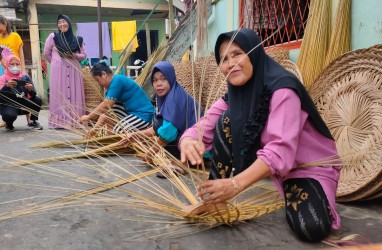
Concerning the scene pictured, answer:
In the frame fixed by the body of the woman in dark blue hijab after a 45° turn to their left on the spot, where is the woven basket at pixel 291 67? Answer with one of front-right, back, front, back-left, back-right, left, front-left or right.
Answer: left

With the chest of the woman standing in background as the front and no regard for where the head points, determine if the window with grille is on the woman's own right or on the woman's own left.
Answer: on the woman's own left

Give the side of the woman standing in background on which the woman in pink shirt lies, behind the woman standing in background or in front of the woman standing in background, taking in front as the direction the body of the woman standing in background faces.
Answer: in front

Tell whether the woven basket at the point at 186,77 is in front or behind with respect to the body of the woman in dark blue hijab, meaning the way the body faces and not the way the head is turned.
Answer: behind

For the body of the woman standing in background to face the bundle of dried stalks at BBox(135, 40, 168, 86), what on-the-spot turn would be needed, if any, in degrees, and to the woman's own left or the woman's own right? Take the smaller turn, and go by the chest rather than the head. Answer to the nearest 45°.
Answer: approximately 90° to the woman's own left

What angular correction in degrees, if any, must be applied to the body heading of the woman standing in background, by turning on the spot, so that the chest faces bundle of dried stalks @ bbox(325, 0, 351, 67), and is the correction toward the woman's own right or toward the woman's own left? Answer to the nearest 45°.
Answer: approximately 45° to the woman's own left

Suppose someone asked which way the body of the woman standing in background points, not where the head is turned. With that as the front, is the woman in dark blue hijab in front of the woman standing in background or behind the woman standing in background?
in front

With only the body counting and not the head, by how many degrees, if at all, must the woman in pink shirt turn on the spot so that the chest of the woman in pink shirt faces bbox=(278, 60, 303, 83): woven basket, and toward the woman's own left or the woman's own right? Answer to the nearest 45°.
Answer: approximately 135° to the woman's own right

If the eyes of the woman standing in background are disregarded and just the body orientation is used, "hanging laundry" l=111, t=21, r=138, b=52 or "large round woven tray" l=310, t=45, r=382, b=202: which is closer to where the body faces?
the large round woven tray
